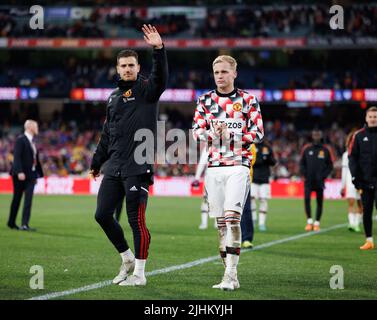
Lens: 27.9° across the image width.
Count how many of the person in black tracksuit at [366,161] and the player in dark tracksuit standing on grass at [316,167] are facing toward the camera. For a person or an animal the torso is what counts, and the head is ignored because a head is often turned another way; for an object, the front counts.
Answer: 2

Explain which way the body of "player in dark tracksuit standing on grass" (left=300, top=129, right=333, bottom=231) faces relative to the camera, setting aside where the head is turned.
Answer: toward the camera

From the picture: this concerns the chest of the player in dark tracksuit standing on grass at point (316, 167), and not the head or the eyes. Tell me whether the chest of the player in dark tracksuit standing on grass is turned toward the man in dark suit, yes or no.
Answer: no

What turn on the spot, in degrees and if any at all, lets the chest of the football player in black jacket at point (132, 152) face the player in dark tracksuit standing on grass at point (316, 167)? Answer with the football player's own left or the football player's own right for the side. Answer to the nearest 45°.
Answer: approximately 180°

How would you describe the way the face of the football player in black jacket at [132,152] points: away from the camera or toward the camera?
toward the camera

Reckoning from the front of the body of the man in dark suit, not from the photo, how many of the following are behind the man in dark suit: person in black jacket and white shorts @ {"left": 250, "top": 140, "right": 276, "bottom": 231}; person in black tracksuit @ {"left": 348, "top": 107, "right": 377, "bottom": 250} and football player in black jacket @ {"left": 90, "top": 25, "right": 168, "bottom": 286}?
0

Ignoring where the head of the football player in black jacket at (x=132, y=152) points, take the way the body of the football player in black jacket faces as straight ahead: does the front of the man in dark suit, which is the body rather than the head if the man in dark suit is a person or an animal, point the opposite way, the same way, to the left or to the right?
to the left

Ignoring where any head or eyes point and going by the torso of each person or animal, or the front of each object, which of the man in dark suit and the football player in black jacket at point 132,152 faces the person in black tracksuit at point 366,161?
the man in dark suit

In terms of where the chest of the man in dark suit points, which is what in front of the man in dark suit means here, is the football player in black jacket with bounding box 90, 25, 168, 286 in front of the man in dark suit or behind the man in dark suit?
in front

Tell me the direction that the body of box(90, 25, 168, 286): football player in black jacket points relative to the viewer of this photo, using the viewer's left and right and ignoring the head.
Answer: facing the viewer and to the left of the viewer

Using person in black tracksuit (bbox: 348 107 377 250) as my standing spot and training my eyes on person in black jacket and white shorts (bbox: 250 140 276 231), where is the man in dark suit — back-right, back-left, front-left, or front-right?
front-left

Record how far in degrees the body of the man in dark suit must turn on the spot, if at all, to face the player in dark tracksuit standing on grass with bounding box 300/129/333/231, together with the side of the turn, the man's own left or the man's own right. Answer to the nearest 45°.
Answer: approximately 45° to the man's own left

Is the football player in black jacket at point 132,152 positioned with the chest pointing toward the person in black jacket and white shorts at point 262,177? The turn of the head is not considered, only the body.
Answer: no

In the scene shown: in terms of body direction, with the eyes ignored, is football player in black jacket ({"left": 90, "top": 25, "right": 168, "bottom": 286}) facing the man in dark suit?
no

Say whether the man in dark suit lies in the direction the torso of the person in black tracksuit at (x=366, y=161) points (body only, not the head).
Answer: no

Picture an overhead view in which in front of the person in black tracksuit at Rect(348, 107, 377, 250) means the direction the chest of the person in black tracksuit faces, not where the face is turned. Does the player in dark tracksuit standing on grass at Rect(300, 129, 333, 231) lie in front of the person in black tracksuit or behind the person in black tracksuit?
behind

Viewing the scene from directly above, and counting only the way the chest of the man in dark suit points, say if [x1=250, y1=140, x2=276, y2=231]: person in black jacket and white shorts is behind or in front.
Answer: in front

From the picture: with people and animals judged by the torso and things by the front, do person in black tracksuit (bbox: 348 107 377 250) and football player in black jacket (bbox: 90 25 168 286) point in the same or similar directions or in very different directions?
same or similar directions

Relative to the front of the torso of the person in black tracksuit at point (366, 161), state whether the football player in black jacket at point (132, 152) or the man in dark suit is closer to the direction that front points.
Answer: the football player in black jacket

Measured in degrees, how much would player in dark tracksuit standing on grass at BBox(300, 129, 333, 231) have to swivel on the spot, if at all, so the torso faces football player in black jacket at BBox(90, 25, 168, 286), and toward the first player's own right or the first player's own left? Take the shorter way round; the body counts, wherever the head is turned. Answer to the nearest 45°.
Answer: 0° — they already face them
